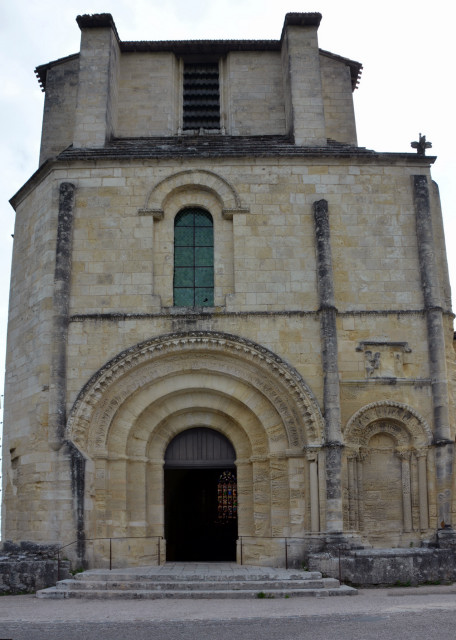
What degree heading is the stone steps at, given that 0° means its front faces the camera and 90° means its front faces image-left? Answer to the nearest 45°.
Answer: approximately 0°

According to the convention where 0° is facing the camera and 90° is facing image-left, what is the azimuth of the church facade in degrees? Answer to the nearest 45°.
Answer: approximately 0°

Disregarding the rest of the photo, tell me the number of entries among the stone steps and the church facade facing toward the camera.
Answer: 2
